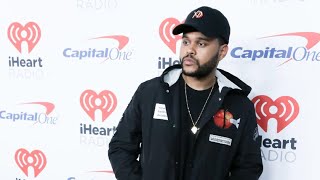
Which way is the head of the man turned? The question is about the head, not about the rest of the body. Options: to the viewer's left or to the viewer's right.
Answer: to the viewer's left

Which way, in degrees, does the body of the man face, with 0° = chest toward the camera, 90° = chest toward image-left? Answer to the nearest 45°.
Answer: approximately 0°
